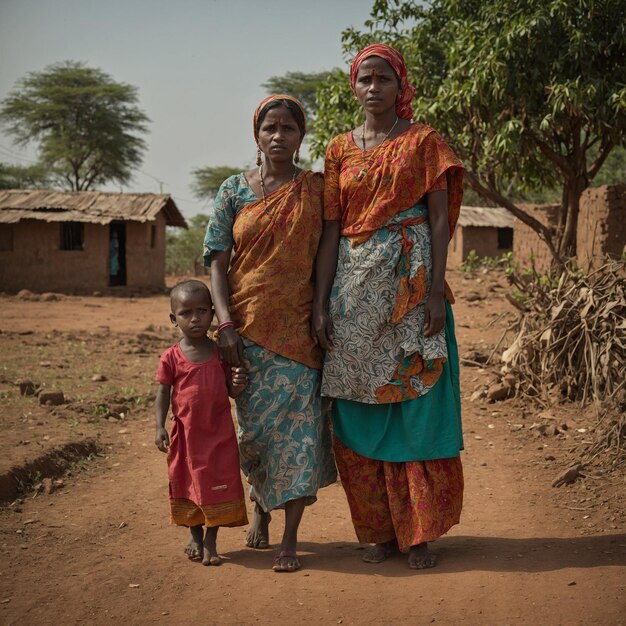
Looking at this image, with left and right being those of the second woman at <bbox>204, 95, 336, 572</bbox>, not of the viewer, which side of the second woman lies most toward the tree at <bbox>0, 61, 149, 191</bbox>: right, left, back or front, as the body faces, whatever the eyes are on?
back

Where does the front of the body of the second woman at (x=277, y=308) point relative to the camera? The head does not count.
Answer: toward the camera

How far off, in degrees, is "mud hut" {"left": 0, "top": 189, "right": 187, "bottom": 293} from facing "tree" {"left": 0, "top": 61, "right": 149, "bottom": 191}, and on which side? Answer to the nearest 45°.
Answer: approximately 180°

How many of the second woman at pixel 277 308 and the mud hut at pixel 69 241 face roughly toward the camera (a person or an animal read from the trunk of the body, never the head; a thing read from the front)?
2

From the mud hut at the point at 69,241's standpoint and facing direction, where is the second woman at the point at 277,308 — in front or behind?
in front

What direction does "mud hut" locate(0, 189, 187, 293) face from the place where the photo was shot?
facing the viewer

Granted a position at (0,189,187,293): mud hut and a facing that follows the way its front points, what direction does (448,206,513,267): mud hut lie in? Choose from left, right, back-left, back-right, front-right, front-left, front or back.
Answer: left

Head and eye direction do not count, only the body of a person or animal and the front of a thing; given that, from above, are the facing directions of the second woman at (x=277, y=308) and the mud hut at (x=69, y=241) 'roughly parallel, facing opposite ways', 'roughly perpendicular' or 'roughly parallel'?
roughly parallel

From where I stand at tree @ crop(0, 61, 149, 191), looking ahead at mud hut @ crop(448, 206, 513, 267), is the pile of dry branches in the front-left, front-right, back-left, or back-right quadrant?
front-right

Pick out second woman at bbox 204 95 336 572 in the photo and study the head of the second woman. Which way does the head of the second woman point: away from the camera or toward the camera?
toward the camera
